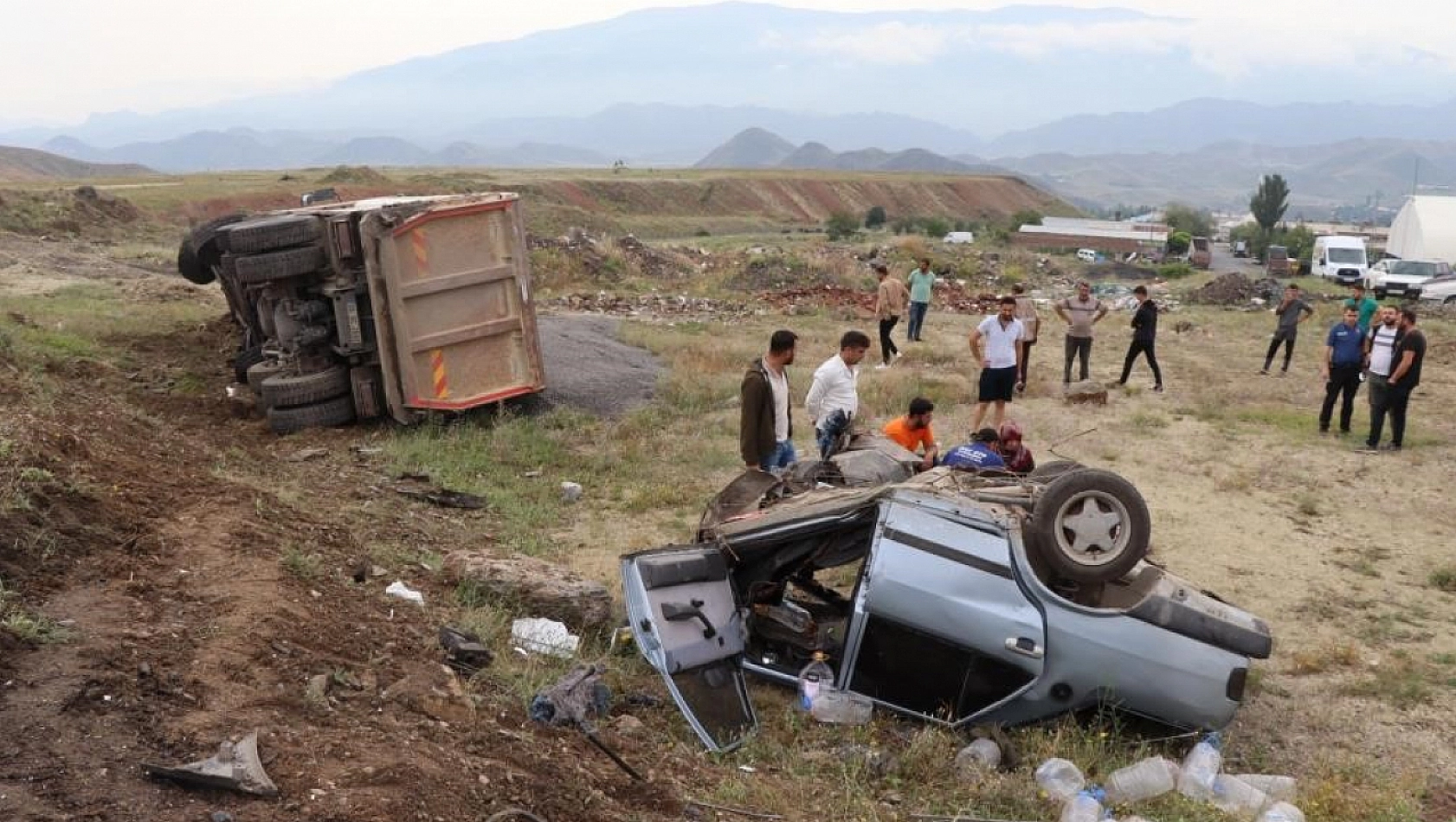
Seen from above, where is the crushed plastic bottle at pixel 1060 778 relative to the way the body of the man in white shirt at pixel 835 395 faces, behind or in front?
in front

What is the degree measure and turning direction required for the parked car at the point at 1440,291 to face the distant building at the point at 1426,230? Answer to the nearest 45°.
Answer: approximately 90° to its right

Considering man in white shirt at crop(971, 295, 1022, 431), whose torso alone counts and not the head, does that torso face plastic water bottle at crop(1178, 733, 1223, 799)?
yes

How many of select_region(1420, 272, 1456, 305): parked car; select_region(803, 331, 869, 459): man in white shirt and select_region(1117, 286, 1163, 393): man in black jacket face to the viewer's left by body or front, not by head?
2

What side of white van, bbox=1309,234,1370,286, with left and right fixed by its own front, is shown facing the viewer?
front

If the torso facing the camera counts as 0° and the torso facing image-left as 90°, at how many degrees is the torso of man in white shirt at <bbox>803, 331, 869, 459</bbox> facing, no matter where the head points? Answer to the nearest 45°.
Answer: approximately 315°

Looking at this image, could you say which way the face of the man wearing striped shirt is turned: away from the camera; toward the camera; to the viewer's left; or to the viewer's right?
toward the camera

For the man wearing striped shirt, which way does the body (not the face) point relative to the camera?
toward the camera

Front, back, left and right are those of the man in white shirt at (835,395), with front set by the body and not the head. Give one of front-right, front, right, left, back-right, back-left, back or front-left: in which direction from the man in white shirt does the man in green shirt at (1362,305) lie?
left

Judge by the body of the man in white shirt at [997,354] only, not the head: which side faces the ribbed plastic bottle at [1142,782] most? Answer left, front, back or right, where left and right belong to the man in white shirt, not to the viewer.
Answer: front

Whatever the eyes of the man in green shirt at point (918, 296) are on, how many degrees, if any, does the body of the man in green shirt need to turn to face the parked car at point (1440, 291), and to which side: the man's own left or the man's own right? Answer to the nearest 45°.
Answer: approximately 135° to the man's own left

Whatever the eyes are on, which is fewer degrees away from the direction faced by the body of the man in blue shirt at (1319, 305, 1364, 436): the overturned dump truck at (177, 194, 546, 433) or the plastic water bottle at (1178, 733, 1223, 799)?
the plastic water bottle

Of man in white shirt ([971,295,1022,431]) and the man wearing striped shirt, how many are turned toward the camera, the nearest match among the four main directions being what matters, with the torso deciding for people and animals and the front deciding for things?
2

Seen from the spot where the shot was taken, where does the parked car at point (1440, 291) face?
facing to the left of the viewer

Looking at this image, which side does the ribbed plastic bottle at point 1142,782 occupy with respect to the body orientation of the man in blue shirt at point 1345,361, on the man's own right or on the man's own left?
on the man's own right

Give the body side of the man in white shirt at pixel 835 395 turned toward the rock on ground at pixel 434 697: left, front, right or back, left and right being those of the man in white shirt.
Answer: right

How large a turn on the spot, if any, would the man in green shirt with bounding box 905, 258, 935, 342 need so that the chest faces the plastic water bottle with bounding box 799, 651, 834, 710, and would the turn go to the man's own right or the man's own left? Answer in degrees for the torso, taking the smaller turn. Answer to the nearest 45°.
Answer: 0° — they already face it
